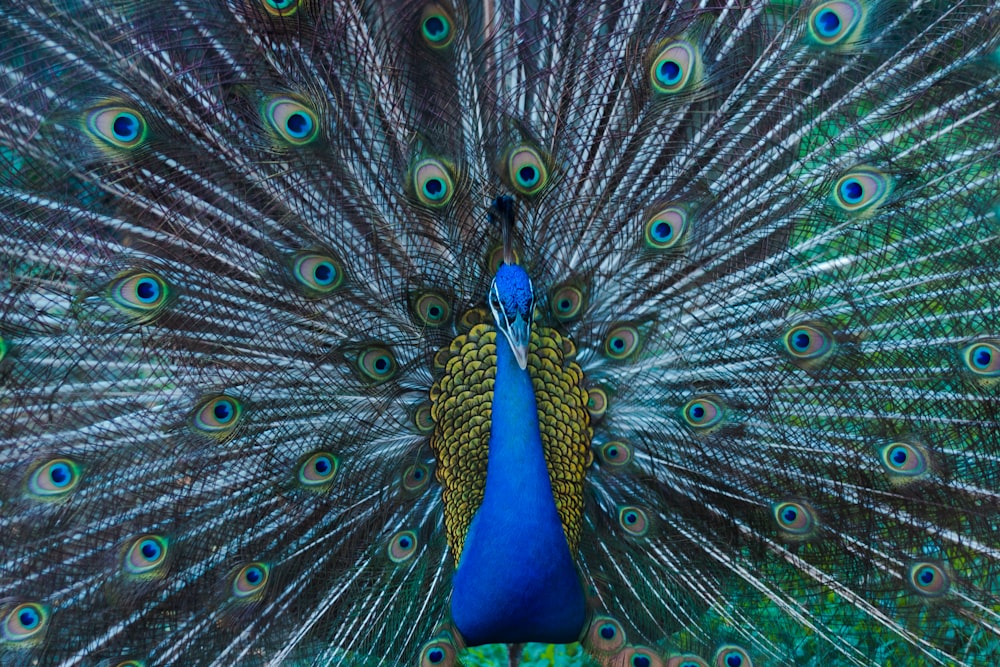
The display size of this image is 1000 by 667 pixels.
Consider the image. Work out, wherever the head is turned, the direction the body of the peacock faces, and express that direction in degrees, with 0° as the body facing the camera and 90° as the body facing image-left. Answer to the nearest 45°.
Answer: approximately 0°
